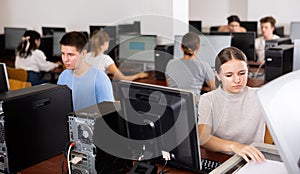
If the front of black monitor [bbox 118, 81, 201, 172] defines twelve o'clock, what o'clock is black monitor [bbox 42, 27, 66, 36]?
black monitor [bbox 42, 27, 66, 36] is roughly at 10 o'clock from black monitor [bbox 118, 81, 201, 172].

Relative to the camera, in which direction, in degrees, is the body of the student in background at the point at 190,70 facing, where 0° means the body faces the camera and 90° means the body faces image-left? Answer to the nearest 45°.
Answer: approximately 180°

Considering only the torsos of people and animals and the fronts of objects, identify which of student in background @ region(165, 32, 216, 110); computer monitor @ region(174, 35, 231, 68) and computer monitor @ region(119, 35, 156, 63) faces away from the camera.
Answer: the student in background

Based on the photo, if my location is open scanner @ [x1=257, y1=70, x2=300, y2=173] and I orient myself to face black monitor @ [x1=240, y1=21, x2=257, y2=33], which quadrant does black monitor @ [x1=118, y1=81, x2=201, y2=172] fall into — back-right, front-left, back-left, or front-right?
front-left

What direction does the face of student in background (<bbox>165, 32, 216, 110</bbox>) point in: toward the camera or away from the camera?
away from the camera

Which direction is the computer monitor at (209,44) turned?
toward the camera

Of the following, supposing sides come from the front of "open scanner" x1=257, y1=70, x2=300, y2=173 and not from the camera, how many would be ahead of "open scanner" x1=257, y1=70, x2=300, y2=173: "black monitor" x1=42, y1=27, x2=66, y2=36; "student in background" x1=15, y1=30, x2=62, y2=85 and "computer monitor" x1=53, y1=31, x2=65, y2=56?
3

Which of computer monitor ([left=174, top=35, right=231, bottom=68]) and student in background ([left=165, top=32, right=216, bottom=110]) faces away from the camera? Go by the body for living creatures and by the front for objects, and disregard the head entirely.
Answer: the student in background

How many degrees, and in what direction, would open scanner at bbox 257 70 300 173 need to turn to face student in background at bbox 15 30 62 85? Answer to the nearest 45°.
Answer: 0° — it already faces them

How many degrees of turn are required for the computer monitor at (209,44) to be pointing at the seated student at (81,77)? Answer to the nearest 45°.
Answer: approximately 45° to its right

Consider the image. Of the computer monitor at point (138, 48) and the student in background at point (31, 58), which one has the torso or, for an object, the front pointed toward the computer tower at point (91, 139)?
the computer monitor

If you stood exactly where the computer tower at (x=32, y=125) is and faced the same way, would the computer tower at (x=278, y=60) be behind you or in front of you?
in front

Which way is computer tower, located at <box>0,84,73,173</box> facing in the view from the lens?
facing away from the viewer and to the right of the viewer

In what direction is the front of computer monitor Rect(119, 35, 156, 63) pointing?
toward the camera

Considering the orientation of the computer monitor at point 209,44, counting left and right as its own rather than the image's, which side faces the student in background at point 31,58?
right
